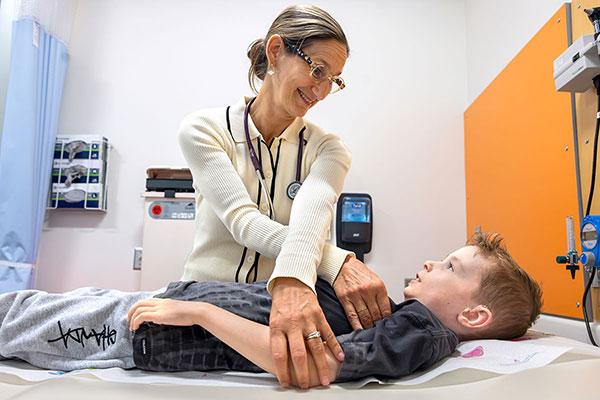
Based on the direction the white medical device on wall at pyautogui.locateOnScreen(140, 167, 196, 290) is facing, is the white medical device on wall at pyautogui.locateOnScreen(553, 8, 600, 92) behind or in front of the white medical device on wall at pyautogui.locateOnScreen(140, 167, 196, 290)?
in front

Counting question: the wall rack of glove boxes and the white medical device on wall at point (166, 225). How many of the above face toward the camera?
2

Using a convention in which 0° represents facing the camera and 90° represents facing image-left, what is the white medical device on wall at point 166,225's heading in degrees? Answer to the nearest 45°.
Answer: approximately 0°

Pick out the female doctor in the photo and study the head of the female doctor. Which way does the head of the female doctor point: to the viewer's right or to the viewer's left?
to the viewer's right

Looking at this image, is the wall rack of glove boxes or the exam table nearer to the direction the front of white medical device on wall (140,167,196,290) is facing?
the exam table

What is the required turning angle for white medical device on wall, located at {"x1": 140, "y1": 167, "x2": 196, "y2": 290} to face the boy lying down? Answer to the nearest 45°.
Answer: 0° — it already faces them

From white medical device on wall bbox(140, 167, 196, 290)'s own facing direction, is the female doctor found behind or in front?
in front

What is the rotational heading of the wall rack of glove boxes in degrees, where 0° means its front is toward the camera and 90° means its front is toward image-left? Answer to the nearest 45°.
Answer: approximately 0°
